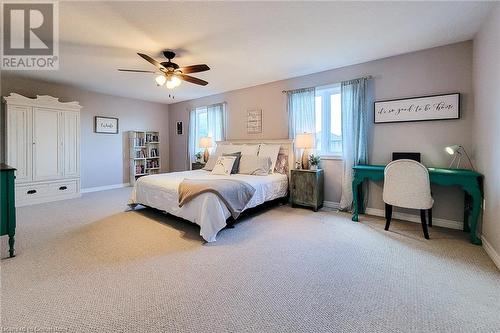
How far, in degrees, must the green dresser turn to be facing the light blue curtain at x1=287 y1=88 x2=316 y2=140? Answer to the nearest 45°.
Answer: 0° — it already faces it

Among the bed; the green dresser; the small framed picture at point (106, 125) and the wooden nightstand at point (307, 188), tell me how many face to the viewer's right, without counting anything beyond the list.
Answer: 1

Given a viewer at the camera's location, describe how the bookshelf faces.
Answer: facing the viewer and to the right of the viewer

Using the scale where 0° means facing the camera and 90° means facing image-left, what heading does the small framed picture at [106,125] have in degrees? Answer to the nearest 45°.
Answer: approximately 0°

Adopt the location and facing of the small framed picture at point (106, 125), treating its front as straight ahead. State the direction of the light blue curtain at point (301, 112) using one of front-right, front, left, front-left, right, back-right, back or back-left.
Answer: front-left

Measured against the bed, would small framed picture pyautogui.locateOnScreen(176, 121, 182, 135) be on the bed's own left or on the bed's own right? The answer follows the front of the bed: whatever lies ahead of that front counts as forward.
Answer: on the bed's own right

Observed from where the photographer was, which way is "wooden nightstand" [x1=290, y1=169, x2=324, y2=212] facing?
facing the viewer and to the left of the viewer

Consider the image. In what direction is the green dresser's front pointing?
to the viewer's right

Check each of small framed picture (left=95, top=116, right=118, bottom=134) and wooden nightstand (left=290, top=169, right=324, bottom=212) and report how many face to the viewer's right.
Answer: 0

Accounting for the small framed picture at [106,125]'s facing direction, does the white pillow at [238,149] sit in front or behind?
in front

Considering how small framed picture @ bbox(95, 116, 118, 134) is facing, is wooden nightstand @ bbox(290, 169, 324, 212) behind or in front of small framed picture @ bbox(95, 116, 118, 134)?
in front
